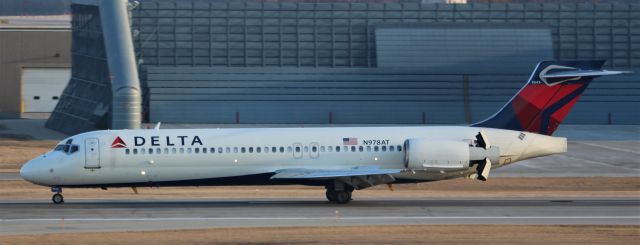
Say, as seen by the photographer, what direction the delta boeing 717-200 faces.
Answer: facing to the left of the viewer
